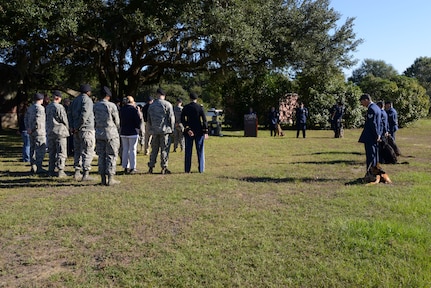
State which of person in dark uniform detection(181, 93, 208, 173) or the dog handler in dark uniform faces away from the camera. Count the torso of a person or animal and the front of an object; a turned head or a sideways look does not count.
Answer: the person in dark uniform

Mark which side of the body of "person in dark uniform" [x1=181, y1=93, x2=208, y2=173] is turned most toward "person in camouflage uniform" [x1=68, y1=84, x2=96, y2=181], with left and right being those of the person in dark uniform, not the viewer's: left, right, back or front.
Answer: left

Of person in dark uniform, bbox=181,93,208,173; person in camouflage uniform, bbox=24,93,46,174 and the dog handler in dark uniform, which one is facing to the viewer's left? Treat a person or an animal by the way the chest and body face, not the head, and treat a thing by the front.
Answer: the dog handler in dark uniform

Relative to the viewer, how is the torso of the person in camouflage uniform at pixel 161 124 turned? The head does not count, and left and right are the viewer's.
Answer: facing away from the viewer

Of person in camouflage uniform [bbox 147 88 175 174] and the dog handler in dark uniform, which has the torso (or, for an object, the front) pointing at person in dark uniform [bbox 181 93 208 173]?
the dog handler in dark uniform

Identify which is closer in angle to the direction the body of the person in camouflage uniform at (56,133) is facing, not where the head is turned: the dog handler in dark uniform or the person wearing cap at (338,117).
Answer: the person wearing cap

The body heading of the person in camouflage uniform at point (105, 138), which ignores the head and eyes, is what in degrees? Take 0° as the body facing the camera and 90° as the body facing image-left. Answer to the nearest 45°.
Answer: approximately 225°

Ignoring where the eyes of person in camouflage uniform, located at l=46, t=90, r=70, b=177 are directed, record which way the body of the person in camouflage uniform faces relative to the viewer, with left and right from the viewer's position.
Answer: facing away from the viewer and to the right of the viewer

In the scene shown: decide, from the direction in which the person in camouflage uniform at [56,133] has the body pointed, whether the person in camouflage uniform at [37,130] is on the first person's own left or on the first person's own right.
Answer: on the first person's own left

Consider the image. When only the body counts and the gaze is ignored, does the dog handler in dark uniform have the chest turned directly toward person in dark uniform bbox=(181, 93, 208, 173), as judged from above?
yes

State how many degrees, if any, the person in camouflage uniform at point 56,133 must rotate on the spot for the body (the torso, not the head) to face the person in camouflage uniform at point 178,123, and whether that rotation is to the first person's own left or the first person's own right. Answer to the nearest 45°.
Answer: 0° — they already face them

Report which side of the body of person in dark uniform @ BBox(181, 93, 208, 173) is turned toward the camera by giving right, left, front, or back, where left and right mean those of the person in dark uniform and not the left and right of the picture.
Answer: back
